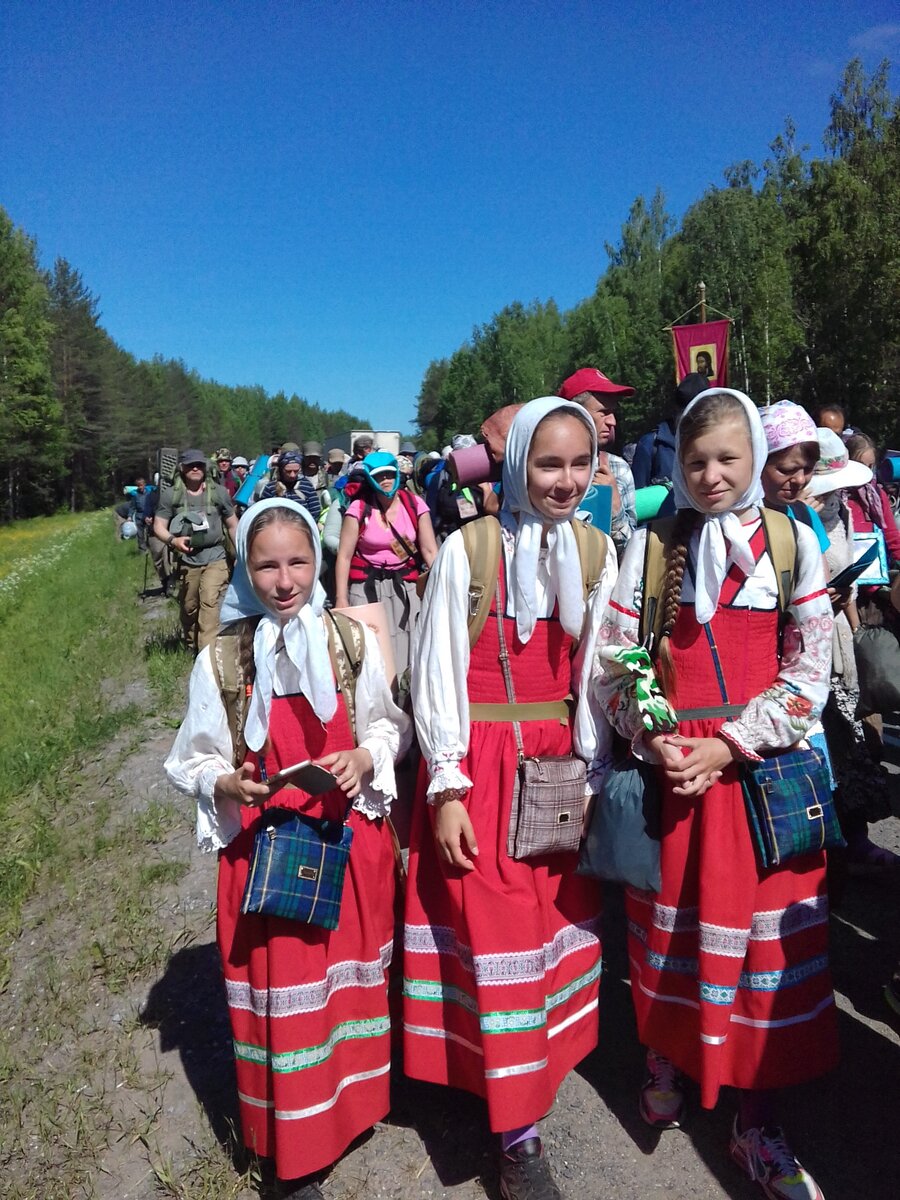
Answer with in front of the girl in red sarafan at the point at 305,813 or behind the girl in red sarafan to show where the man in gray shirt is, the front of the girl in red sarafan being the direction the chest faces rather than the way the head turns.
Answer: behind

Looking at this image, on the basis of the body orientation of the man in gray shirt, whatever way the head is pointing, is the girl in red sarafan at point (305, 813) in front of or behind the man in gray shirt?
in front

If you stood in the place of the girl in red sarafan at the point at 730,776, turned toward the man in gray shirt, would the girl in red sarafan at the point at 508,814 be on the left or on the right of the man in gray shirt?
left

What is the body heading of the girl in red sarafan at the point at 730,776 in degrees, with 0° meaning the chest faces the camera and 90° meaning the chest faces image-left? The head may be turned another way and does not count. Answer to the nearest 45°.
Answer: approximately 0°

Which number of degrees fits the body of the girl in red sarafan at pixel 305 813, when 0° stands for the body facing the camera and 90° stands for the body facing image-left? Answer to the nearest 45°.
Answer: approximately 0°

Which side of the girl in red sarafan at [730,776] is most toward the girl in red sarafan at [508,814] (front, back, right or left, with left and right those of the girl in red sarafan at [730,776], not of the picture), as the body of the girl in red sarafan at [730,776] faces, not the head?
right

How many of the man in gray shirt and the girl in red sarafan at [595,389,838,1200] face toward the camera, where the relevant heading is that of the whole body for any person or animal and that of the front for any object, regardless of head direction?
2

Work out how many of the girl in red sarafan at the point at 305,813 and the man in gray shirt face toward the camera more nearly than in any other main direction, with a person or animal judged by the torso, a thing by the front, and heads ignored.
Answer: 2
